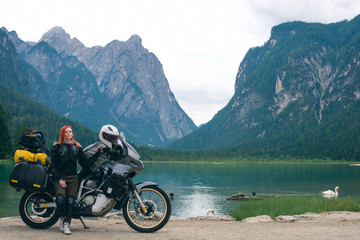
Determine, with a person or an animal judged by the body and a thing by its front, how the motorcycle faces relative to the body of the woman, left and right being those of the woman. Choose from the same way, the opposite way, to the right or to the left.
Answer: to the left

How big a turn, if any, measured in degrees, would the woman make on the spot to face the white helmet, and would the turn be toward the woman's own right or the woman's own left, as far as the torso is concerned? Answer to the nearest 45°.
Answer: approximately 90° to the woman's own left

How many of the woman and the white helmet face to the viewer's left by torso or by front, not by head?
0

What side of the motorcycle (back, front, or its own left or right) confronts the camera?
right
